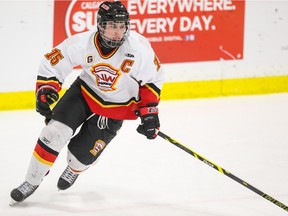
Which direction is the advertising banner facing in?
toward the camera

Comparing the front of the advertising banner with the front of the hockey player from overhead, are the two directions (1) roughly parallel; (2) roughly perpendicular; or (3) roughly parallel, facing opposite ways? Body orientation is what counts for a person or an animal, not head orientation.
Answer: roughly parallel

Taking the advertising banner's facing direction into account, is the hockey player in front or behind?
in front

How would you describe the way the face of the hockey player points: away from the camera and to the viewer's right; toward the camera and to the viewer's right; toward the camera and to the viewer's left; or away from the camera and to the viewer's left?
toward the camera and to the viewer's right

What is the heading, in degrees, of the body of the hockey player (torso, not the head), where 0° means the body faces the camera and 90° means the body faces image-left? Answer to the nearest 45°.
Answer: approximately 0°

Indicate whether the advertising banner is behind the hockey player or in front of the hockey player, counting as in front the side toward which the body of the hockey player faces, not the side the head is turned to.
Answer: behind

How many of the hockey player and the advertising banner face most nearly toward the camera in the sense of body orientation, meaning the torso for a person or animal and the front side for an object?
2
